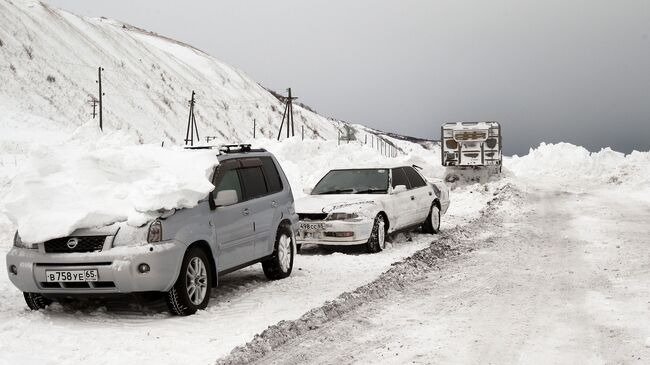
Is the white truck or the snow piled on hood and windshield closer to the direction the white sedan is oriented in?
the snow piled on hood and windshield

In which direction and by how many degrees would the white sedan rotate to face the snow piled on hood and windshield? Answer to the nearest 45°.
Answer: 0° — it already faces it

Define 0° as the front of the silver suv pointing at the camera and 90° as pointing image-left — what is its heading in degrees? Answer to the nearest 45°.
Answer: approximately 45°

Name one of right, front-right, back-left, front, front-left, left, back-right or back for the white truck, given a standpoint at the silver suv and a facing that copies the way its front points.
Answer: back

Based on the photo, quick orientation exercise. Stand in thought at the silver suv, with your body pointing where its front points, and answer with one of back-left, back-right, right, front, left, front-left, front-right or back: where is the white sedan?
back

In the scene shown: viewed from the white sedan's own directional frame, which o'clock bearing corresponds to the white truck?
The white truck is roughly at 5 o'clock from the white sedan.
